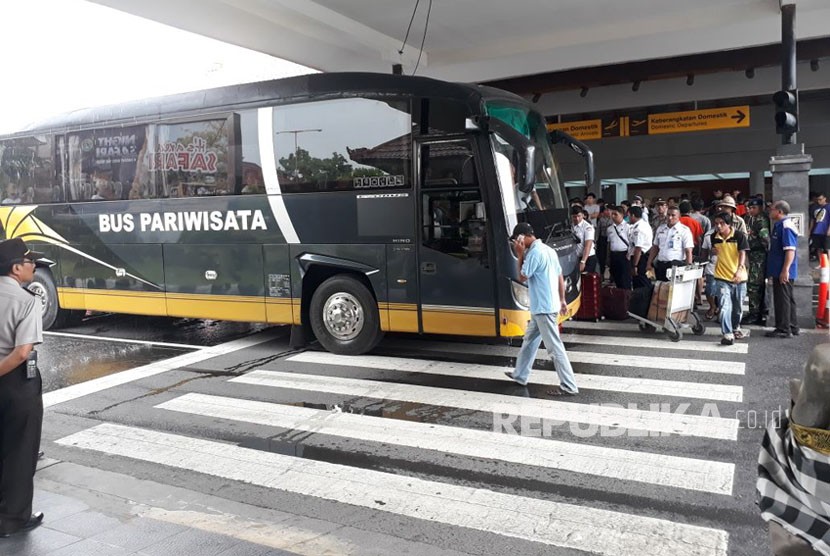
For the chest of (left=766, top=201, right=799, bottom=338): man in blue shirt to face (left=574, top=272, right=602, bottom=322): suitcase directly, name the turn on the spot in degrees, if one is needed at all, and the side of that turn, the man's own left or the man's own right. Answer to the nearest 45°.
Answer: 0° — they already face it

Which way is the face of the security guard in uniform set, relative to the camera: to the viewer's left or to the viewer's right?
to the viewer's right

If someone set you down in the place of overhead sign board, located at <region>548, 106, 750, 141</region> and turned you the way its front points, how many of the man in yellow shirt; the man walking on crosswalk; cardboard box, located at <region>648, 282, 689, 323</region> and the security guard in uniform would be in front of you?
4

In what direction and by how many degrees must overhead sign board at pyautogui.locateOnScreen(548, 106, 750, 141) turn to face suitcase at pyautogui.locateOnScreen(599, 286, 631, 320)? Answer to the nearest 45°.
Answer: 0° — it already faces it

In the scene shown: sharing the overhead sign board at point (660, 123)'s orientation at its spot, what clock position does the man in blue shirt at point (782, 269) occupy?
The man in blue shirt is roughly at 12 o'clock from the overhead sign board.

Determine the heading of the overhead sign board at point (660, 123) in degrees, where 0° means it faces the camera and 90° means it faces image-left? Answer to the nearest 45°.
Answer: approximately 0°

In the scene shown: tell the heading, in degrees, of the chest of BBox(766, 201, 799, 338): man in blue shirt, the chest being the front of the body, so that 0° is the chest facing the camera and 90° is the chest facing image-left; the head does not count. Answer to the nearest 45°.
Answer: approximately 90°

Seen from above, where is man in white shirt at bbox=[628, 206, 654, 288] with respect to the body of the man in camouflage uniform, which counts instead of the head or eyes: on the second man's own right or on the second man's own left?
on the second man's own right
